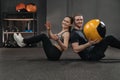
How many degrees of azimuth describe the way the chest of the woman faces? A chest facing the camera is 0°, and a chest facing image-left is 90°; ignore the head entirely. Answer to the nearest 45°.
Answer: approximately 90°

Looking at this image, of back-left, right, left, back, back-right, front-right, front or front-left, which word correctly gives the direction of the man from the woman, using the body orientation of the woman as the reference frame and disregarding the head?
back
